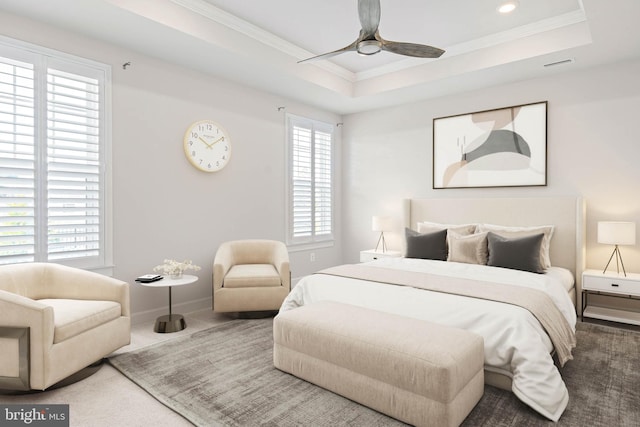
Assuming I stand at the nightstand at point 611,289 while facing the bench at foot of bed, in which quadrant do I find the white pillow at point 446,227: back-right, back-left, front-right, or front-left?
front-right

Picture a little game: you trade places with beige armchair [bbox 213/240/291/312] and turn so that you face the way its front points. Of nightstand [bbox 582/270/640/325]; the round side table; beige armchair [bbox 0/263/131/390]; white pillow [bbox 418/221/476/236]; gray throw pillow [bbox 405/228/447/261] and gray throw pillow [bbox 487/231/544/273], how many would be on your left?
4

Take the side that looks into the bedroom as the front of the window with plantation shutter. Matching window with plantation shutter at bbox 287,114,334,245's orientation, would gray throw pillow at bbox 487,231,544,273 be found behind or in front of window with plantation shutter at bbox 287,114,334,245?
in front

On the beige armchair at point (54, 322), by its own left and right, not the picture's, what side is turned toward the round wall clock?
left

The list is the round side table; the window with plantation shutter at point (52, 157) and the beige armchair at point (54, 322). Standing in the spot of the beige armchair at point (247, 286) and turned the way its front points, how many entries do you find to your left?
0

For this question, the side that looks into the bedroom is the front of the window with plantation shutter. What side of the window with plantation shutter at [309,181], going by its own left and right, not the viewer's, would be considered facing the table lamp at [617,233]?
front

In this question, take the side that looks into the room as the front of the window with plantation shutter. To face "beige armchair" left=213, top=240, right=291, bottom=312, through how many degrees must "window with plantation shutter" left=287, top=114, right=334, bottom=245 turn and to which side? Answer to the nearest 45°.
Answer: approximately 45° to its right

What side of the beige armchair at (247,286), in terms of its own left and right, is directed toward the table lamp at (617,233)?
left

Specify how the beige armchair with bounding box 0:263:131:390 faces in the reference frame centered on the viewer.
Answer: facing the viewer and to the right of the viewer

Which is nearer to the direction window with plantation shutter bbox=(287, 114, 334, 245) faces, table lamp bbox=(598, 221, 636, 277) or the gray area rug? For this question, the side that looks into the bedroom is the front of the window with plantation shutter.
the table lamp

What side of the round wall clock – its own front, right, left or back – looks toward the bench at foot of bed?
front

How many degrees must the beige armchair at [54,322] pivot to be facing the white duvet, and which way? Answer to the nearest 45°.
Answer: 0° — it already faces it

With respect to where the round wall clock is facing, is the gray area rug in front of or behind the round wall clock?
in front

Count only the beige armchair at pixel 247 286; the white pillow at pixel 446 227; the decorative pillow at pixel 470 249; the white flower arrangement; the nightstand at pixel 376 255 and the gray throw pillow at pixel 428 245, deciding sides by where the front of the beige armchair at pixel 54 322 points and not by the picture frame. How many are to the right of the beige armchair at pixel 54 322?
0

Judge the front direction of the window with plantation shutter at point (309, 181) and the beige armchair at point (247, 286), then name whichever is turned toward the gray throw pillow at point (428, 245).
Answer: the window with plantation shutter

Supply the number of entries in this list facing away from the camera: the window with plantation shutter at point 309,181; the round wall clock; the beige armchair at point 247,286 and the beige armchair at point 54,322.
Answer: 0

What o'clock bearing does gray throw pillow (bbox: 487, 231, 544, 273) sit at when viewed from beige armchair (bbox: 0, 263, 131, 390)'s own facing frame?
The gray throw pillow is roughly at 11 o'clock from the beige armchair.

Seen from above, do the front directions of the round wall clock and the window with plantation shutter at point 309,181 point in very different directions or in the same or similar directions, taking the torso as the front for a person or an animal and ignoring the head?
same or similar directions

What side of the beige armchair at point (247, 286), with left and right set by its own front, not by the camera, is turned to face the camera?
front
